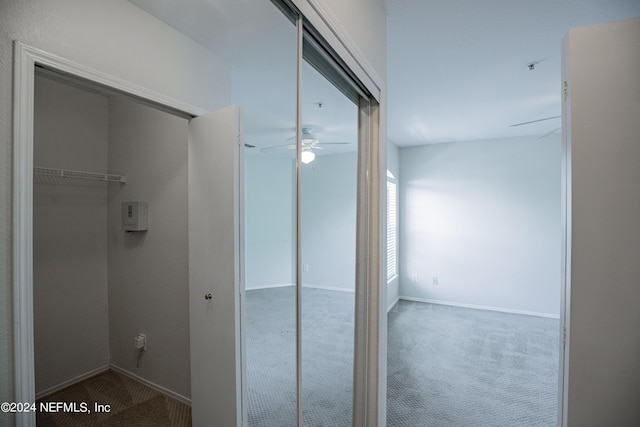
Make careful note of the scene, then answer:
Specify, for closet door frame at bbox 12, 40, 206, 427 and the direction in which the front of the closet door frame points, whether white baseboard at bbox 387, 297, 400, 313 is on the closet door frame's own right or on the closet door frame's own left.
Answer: on the closet door frame's own left

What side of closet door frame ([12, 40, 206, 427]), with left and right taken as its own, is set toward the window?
left

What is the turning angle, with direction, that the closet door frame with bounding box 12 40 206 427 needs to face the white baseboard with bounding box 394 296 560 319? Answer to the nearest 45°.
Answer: approximately 45° to its left

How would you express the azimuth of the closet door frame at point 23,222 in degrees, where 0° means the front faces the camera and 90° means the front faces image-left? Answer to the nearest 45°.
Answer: approximately 315°
